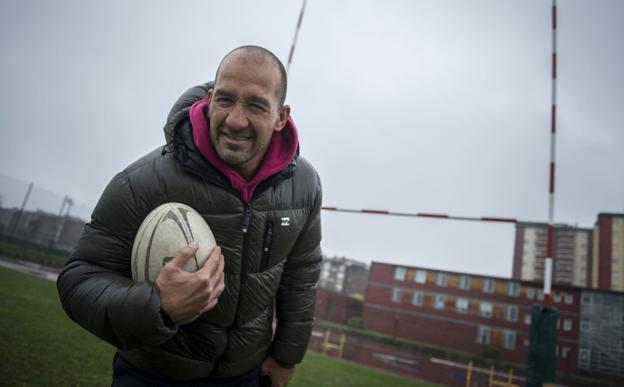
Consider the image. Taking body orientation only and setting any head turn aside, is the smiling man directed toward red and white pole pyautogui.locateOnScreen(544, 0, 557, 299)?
no

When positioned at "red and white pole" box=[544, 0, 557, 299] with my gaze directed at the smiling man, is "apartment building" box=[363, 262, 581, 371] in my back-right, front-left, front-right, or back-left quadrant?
back-right

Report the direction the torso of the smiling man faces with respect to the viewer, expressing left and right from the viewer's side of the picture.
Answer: facing the viewer

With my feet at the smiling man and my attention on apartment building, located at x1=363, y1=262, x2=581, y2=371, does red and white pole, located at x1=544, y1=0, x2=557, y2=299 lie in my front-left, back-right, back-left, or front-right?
front-right

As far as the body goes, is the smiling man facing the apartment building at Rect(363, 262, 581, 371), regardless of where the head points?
no
